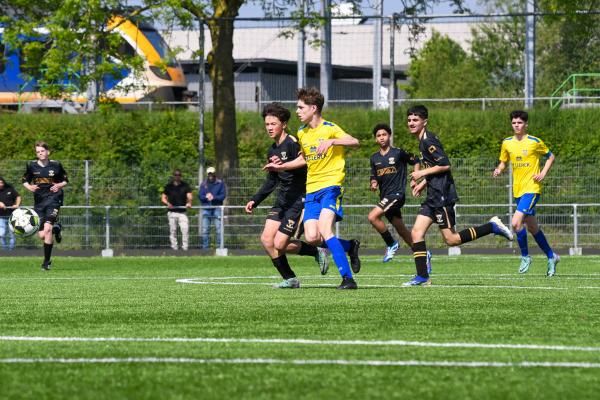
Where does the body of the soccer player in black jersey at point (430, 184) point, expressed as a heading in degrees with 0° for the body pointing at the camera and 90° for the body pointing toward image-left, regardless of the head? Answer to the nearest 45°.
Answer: approximately 90°

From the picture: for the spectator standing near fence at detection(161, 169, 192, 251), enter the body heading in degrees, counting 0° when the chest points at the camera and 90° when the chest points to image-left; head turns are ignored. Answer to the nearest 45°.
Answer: approximately 0°

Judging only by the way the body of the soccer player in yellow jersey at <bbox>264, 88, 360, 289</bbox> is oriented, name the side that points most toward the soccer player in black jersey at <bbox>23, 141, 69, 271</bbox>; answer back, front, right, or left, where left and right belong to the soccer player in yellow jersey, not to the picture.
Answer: right

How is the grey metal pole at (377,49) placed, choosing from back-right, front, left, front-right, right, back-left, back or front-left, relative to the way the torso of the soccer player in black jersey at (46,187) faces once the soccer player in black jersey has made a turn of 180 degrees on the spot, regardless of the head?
front-right

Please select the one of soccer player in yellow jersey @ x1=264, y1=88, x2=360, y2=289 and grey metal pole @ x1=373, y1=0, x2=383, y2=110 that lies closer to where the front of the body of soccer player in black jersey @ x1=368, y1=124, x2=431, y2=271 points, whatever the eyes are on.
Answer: the soccer player in yellow jersey

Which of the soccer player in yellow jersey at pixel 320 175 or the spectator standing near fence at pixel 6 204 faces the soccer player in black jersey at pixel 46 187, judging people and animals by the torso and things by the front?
the spectator standing near fence

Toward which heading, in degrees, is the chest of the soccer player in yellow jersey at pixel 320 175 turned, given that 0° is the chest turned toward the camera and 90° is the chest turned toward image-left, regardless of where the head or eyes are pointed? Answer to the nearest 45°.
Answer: approximately 45°

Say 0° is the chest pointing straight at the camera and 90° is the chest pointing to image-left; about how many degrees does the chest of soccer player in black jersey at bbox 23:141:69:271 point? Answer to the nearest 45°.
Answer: approximately 0°
